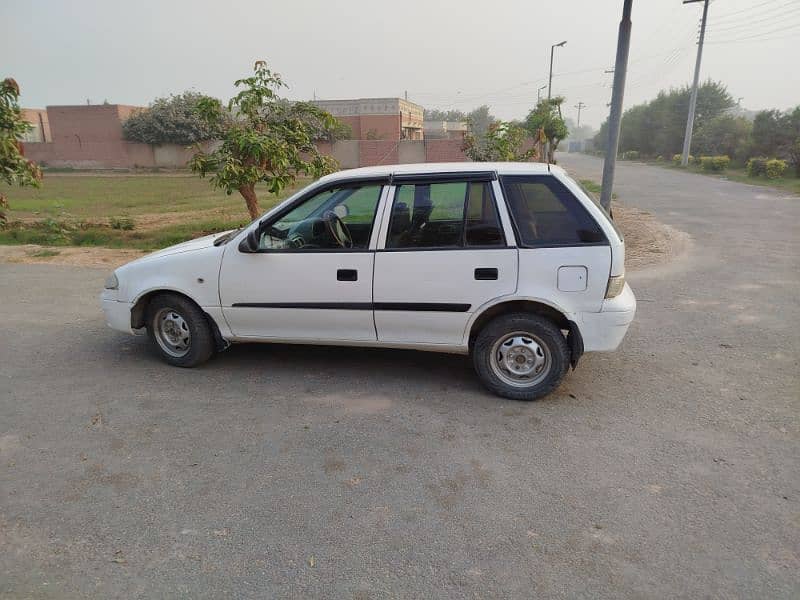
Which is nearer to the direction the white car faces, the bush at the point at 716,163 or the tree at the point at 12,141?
the tree

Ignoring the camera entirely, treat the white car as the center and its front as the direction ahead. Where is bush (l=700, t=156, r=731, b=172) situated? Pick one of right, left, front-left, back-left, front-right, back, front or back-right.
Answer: back-right

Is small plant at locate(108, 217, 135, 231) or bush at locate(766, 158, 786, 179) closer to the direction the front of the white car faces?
the small plant

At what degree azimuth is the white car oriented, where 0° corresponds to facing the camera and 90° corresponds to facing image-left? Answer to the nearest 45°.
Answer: approximately 90°

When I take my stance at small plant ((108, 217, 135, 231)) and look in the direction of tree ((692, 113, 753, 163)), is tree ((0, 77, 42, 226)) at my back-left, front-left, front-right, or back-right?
back-left

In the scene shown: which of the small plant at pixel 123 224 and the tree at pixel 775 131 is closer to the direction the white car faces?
the small plant

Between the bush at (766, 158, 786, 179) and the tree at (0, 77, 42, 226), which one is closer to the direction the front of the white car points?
the tree

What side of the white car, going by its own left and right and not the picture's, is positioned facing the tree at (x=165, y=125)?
right

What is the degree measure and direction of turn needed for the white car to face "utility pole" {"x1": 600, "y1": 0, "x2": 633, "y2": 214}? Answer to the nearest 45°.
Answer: approximately 135° to its right
